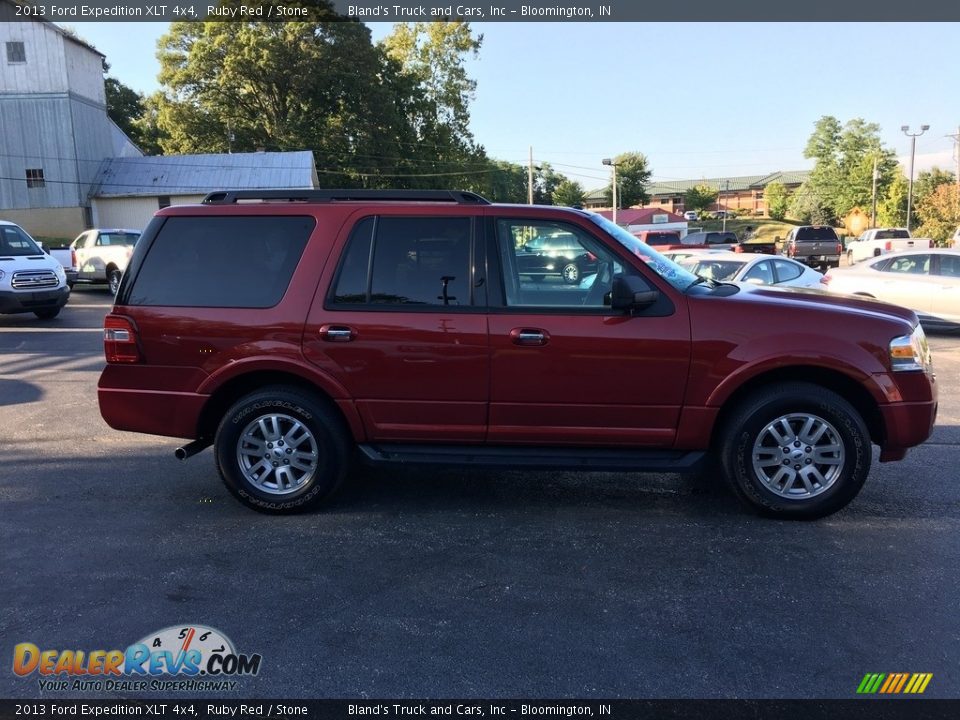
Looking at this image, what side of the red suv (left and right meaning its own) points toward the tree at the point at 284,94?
left

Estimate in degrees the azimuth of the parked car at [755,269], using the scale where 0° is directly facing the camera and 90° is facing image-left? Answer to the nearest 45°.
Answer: approximately 45°

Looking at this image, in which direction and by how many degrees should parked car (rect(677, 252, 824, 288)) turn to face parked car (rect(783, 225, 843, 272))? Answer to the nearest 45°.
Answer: approximately 135° to its right

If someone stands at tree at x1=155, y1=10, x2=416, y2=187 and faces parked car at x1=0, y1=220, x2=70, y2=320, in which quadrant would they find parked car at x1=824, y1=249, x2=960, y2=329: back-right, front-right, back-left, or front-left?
front-left

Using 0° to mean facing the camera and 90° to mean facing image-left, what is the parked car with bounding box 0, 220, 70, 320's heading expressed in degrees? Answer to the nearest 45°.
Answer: approximately 315°

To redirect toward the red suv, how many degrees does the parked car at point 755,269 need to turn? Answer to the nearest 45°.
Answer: approximately 45° to its left

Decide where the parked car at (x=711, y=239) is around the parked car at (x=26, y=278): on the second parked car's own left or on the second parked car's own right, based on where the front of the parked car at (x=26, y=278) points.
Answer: on the second parked car's own left

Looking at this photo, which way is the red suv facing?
to the viewer's right

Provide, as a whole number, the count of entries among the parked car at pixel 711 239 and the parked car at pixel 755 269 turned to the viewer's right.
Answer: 0
